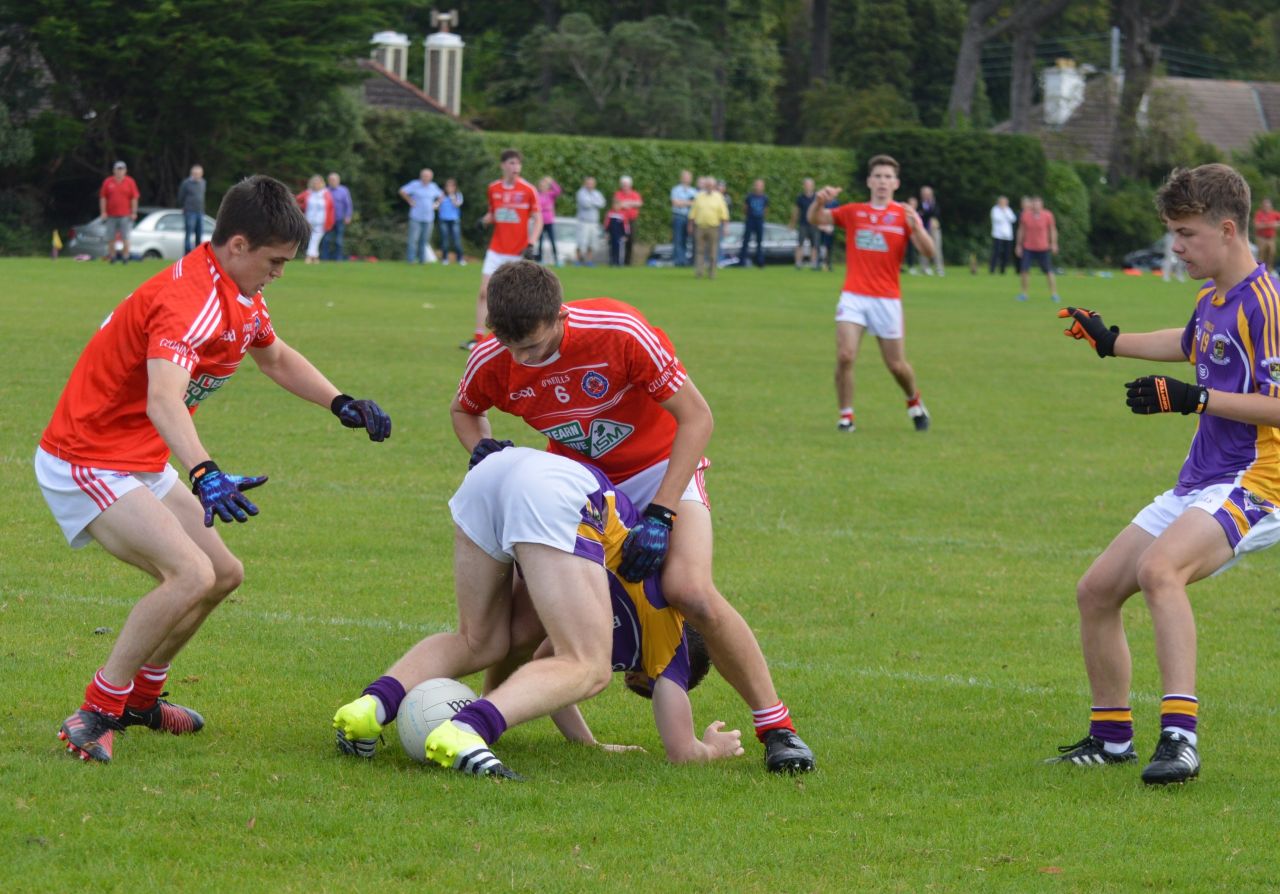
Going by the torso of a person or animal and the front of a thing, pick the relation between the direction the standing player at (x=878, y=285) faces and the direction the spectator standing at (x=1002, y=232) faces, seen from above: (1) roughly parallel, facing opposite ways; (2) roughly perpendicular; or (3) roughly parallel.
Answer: roughly parallel

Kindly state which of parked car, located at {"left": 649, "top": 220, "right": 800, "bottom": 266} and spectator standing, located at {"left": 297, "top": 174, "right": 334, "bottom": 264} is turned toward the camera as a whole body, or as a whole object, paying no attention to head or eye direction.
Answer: the spectator standing

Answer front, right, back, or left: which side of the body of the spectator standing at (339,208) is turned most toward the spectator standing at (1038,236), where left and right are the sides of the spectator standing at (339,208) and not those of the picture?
left

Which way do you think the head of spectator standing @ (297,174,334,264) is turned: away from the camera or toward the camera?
toward the camera

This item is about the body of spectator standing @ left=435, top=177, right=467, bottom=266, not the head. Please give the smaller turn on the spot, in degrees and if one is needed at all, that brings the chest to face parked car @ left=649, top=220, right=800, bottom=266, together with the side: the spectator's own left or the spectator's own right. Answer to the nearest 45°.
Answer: approximately 135° to the spectator's own left

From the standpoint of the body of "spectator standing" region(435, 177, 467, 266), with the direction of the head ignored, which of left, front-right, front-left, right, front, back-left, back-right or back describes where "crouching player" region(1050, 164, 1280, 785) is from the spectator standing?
front

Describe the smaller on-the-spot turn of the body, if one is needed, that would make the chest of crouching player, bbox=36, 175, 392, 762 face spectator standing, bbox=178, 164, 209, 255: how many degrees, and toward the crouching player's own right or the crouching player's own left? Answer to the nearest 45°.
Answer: approximately 135° to the crouching player's own left

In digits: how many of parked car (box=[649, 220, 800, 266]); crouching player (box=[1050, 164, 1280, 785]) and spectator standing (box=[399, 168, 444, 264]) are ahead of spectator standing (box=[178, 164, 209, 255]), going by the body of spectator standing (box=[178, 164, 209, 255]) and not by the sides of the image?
1

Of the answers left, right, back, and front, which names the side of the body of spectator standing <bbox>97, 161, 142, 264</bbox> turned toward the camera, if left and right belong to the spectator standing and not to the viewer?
front

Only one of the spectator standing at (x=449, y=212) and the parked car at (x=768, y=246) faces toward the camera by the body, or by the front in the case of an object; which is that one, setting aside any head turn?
the spectator standing

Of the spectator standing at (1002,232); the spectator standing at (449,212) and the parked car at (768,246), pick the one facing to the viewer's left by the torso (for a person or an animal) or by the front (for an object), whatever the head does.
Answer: the parked car

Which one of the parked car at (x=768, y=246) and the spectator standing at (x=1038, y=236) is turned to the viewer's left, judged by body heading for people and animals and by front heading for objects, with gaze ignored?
the parked car

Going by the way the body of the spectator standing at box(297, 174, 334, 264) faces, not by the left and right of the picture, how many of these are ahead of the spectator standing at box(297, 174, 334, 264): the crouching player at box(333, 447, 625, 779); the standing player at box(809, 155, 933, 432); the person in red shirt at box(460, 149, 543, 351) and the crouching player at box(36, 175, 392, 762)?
4

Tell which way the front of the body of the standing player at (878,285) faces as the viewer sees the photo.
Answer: toward the camera

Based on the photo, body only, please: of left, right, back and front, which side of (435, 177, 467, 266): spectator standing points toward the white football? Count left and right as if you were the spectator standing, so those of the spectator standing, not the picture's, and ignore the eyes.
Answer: front

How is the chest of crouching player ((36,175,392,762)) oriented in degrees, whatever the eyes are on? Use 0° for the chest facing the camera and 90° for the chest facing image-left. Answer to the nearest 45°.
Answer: approximately 315°

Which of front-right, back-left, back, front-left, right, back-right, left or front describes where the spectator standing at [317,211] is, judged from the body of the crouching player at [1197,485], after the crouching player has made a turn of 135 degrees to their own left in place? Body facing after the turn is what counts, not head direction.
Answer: back-left
